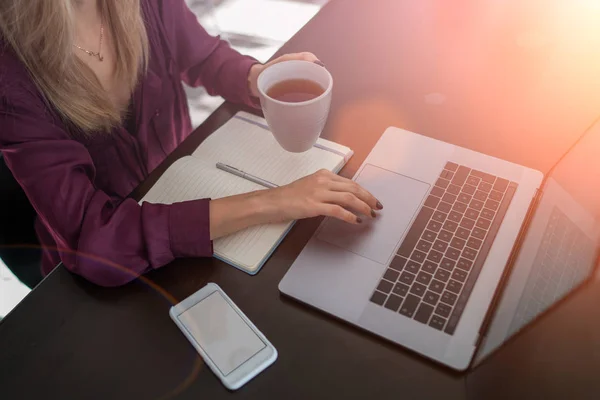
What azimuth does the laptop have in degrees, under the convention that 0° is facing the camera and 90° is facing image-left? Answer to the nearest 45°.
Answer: approximately 90°

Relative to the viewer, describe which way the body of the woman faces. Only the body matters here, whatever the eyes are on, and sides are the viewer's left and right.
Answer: facing the viewer and to the right of the viewer

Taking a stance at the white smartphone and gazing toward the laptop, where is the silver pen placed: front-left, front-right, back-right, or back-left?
front-left

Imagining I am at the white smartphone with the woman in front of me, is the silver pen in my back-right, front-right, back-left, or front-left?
front-right

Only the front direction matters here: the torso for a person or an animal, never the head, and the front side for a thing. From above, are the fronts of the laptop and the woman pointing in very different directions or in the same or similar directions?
very different directions

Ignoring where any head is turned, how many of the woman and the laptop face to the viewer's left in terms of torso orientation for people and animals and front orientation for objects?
1
